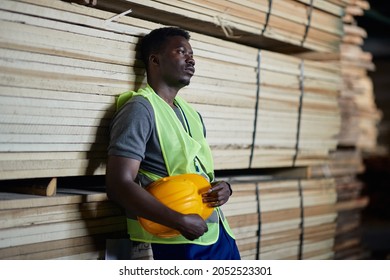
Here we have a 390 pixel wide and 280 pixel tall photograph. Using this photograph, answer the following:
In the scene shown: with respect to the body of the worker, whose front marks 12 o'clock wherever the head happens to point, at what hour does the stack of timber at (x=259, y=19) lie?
The stack of timber is roughly at 8 o'clock from the worker.

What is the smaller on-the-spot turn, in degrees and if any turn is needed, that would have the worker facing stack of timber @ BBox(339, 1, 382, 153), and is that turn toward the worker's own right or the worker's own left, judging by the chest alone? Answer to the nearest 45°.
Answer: approximately 90° to the worker's own left

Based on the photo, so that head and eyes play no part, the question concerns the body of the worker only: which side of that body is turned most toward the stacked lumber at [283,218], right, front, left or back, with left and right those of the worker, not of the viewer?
left

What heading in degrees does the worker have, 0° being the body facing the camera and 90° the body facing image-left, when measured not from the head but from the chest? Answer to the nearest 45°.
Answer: approximately 315°
